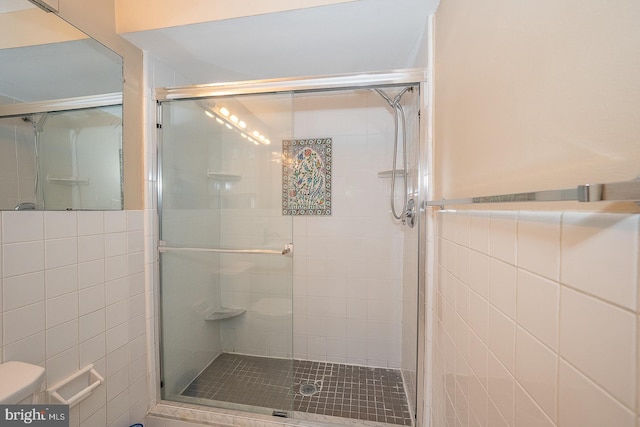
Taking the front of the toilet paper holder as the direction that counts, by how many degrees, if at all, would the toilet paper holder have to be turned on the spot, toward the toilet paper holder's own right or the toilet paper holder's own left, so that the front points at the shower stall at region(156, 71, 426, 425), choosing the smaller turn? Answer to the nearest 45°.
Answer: approximately 45° to the toilet paper holder's own left

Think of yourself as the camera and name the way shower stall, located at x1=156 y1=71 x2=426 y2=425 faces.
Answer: facing the viewer

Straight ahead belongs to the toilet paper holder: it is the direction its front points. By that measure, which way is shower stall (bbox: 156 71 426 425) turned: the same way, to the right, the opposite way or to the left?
to the right

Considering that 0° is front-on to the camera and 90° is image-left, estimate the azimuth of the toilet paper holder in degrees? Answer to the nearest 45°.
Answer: approximately 315°

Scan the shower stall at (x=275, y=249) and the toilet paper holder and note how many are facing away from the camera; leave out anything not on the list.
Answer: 0

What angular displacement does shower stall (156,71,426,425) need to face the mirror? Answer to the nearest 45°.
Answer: approximately 45° to its right
